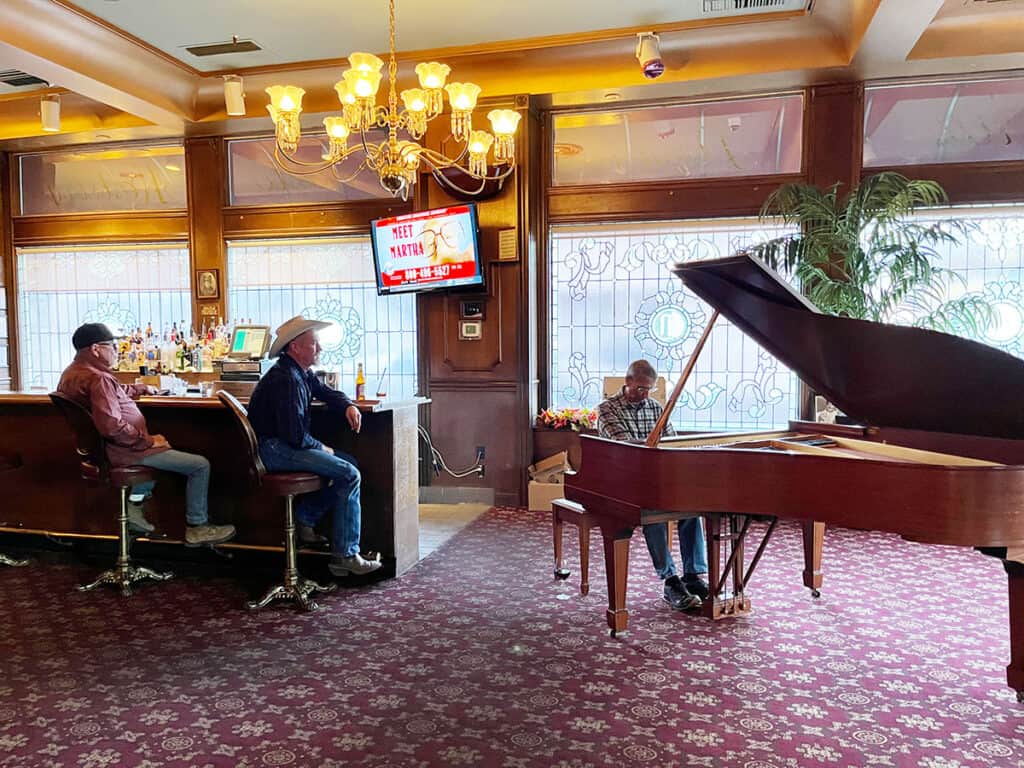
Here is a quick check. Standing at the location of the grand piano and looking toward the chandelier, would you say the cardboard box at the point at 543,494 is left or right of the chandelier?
right

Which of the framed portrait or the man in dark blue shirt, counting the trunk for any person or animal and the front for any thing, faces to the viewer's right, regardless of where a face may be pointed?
the man in dark blue shirt

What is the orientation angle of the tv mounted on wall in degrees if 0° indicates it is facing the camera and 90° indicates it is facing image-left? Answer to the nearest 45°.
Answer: approximately 45°

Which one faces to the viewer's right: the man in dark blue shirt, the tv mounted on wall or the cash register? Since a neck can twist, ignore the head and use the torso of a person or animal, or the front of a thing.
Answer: the man in dark blue shirt

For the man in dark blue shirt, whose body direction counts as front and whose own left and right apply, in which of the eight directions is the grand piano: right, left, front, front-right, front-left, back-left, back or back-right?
front-right

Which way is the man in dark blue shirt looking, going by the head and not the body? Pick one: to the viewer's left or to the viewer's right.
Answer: to the viewer's right

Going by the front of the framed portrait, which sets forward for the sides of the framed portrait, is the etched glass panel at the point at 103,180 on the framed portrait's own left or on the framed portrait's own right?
on the framed portrait's own right

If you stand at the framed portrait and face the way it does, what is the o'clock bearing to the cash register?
The cash register is roughly at 12 o'clock from the framed portrait.

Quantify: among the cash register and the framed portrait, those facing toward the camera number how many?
2

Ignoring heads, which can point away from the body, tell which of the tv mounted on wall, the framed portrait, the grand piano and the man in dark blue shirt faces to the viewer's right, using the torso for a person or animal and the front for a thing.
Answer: the man in dark blue shirt

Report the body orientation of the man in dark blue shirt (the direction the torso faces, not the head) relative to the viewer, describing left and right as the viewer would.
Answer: facing to the right of the viewer
